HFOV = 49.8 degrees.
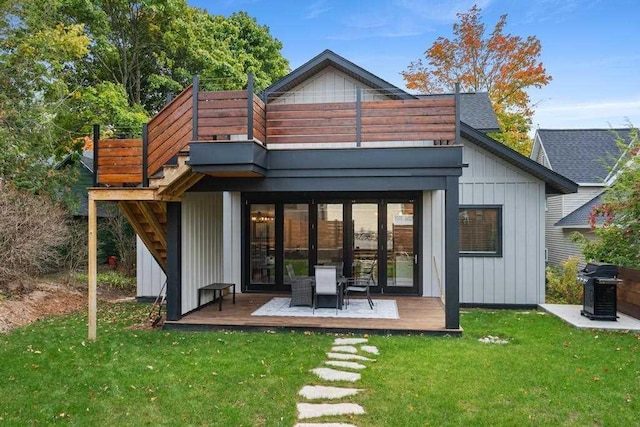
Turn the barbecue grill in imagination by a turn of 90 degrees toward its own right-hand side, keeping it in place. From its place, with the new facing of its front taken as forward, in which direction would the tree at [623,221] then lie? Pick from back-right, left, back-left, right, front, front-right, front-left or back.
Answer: front-right

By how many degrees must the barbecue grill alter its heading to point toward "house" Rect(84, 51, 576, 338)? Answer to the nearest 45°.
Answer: approximately 45° to its right

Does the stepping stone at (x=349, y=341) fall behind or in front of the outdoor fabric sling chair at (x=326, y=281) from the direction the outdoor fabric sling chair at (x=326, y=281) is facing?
behind

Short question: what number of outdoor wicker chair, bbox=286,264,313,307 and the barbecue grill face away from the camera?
0

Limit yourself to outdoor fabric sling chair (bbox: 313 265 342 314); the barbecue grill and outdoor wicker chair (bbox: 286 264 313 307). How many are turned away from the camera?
1

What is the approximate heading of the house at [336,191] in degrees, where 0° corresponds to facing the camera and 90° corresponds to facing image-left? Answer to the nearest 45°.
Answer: approximately 0°

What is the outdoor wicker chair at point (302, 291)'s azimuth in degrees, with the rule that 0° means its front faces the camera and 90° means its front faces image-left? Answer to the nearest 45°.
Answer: approximately 270°

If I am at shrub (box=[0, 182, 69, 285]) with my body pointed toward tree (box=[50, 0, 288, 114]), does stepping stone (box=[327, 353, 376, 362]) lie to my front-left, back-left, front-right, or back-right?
back-right

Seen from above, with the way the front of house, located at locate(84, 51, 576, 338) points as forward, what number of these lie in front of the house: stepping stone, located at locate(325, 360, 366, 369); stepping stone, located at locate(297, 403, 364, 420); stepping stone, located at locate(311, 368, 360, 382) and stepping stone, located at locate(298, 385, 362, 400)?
4

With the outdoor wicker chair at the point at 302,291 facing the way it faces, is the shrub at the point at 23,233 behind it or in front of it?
behind

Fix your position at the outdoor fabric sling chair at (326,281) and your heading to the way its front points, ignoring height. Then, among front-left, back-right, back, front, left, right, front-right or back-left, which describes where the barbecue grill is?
right

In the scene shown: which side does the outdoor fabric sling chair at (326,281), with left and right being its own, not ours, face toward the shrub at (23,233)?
left

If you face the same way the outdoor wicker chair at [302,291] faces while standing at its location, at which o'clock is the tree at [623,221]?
The tree is roughly at 12 o'clock from the outdoor wicker chair.

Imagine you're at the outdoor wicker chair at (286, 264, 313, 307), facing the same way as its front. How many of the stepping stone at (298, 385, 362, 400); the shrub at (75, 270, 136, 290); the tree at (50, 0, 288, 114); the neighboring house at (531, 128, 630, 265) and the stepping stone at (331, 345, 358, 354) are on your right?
2

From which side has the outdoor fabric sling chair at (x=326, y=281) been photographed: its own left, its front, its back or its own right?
back
